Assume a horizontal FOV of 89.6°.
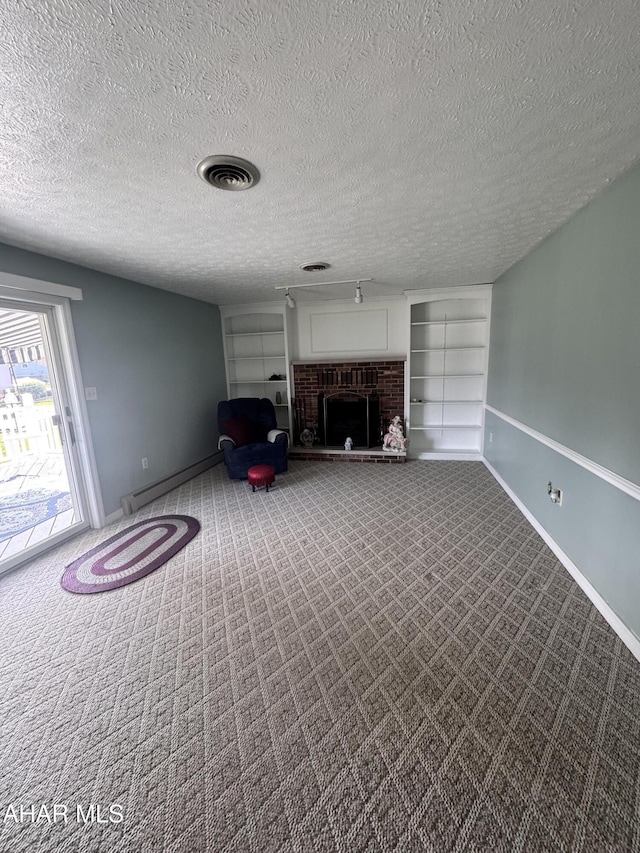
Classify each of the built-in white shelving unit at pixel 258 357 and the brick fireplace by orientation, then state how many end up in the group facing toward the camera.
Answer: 2

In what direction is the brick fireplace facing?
toward the camera

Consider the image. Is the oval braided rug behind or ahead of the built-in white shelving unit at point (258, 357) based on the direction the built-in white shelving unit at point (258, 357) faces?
ahead

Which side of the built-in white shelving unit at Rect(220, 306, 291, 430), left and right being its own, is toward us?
front

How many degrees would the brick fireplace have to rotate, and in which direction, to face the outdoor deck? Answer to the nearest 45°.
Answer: approximately 45° to its right

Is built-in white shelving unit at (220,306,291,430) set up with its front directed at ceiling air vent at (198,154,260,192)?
yes

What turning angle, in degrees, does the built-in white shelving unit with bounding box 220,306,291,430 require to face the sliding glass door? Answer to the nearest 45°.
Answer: approximately 45° to its right

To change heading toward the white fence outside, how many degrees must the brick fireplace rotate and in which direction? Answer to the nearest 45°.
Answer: approximately 45° to its right

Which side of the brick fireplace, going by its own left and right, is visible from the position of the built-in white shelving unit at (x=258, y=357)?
right

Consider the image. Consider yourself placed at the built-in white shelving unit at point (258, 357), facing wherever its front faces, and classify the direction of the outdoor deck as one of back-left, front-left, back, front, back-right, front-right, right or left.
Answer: front-right
